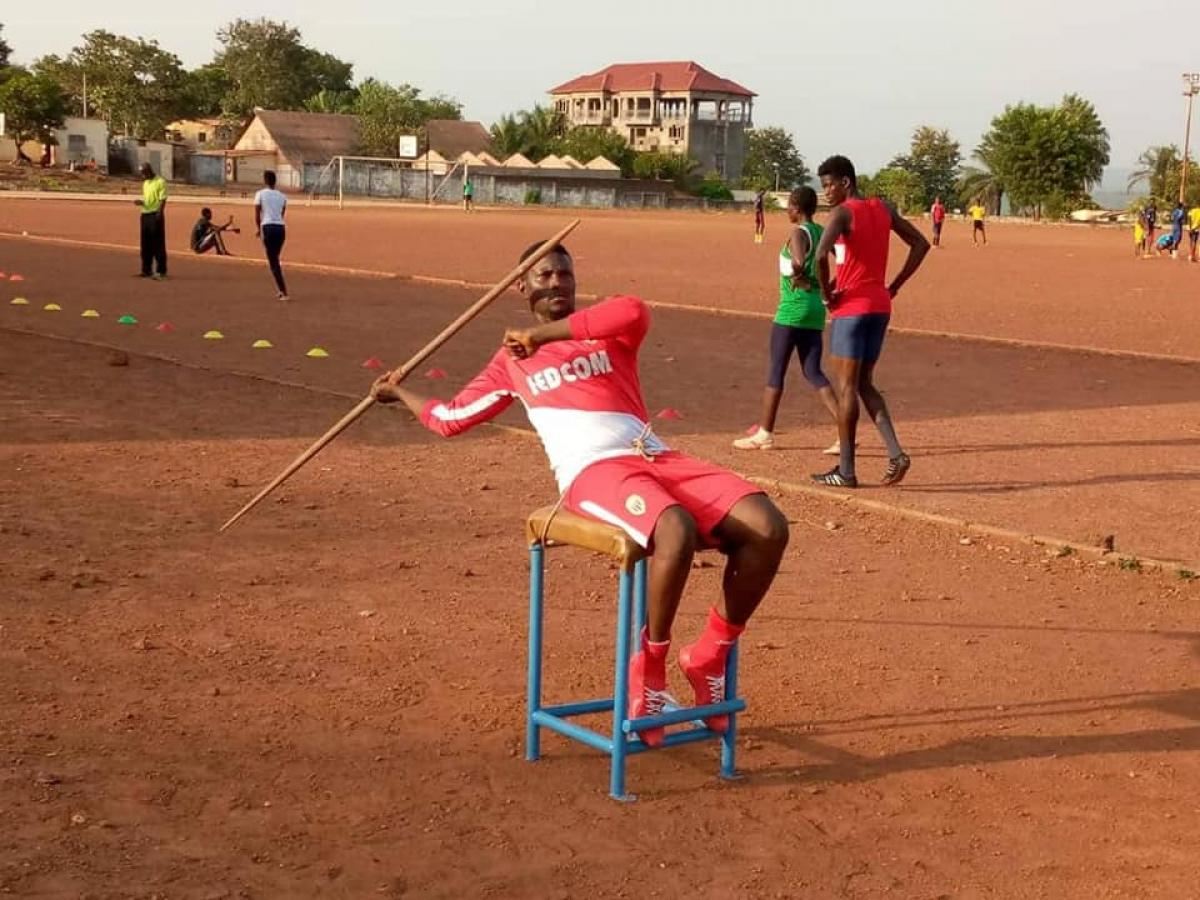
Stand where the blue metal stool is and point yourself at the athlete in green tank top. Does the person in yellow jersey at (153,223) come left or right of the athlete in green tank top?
left

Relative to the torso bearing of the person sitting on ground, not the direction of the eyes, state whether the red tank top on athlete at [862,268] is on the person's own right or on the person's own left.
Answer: on the person's own right

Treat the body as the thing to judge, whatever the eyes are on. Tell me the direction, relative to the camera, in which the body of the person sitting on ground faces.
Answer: to the viewer's right

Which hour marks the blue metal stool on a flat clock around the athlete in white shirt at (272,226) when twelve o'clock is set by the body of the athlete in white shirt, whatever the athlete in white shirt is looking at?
The blue metal stool is roughly at 6 o'clock from the athlete in white shirt.

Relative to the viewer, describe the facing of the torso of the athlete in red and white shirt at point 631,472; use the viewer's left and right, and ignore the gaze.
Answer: facing the viewer and to the right of the viewer

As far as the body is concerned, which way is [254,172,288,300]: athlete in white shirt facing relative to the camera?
away from the camera
